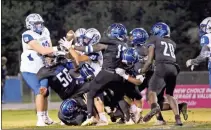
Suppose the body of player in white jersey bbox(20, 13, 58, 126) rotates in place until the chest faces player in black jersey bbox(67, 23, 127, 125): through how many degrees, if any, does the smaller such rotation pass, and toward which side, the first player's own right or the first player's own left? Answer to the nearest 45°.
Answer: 0° — they already face them

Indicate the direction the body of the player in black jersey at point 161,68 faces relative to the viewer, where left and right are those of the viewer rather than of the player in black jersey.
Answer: facing away from the viewer and to the left of the viewer

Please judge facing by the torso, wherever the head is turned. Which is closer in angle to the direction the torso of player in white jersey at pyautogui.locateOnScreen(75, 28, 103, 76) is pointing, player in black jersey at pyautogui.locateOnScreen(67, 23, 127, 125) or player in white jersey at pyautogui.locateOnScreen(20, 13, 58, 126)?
the player in white jersey

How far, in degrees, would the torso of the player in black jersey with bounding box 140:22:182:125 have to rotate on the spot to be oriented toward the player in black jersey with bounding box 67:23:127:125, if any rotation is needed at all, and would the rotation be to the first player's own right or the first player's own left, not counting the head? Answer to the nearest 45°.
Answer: approximately 45° to the first player's own left

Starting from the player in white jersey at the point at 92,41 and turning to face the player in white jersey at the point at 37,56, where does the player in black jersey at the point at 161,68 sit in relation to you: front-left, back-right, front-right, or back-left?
back-left
